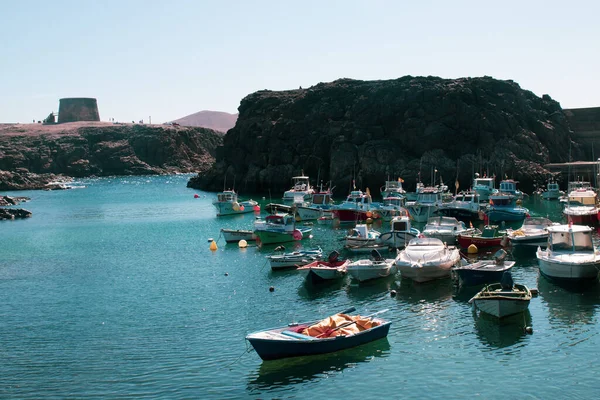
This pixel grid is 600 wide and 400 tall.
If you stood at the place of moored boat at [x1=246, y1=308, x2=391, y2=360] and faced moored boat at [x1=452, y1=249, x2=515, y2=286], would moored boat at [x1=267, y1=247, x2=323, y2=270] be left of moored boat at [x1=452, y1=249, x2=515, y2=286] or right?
left

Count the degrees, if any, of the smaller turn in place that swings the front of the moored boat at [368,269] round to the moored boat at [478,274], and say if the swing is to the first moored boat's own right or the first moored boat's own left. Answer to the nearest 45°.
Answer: approximately 135° to the first moored boat's own left

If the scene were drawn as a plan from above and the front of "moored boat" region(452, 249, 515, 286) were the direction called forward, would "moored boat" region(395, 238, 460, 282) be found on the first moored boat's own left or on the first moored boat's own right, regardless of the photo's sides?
on the first moored boat's own right

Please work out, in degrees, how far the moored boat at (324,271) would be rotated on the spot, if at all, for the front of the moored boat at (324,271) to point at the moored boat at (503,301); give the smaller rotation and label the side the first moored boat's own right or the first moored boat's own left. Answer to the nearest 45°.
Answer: approximately 90° to the first moored boat's own left

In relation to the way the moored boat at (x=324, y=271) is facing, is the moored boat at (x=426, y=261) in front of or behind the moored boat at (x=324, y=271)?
behind
